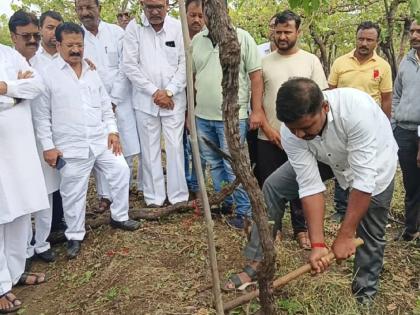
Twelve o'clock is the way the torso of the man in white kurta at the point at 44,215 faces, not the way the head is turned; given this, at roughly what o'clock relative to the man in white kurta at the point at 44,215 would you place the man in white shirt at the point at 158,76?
the man in white shirt at the point at 158,76 is roughly at 10 o'clock from the man in white kurta at the point at 44,215.

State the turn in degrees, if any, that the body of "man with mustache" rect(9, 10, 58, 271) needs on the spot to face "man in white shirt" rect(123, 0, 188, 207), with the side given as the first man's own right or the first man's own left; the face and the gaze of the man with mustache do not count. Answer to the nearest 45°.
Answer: approximately 45° to the first man's own left

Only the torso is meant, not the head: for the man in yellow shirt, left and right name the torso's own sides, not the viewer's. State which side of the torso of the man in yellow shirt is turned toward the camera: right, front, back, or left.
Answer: front

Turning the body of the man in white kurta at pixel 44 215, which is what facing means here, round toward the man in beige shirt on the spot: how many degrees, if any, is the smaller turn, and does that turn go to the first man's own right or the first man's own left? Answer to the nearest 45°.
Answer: approximately 45° to the first man's own left

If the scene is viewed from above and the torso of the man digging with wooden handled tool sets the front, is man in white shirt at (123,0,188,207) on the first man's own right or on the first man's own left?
on the first man's own right

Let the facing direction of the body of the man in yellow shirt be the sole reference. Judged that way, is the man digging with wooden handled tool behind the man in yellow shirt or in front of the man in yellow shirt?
in front

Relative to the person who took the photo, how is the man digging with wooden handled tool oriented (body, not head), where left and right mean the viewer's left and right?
facing the viewer and to the left of the viewer

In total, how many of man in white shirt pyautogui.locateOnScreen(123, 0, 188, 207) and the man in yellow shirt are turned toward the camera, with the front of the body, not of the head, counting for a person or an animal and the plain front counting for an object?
2

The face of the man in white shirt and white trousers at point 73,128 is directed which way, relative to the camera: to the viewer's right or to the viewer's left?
to the viewer's right

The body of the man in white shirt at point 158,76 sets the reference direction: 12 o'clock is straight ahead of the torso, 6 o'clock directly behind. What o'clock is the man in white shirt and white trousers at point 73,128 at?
the man in white shirt and white trousers at point 73,128 is roughly at 2 o'clock from the man in white shirt at point 158,76.

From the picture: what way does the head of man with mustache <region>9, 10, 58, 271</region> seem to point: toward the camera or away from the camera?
toward the camera

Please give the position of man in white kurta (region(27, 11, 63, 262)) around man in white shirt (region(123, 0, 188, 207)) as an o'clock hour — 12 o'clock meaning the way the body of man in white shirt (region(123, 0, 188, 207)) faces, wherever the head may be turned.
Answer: man in white kurta (region(27, 11, 63, 262)) is roughly at 2 o'clock from man in white shirt (region(123, 0, 188, 207)).

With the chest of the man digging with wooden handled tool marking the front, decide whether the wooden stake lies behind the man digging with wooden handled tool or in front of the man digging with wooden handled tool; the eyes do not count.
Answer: in front

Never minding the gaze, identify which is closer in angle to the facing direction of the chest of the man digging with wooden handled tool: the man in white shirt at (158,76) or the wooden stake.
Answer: the wooden stake
